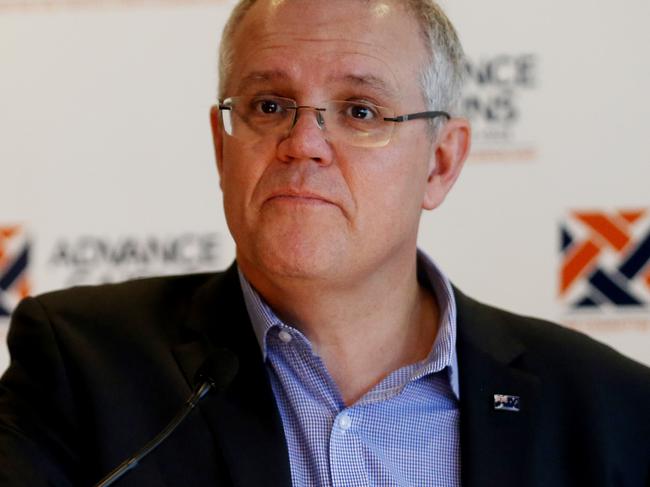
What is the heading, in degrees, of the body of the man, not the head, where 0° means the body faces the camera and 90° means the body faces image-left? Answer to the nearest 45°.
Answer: approximately 0°
